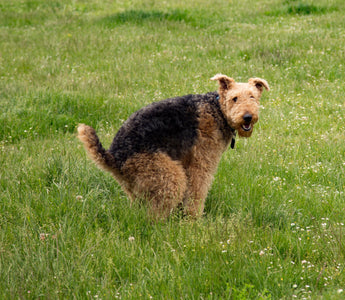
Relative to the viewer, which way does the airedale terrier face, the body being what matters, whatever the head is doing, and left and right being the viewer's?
facing to the right of the viewer
